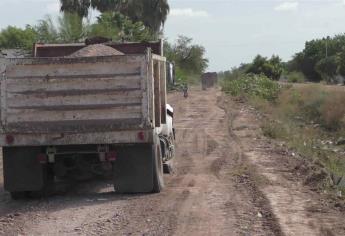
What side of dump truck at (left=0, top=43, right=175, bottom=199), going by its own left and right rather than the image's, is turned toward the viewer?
back

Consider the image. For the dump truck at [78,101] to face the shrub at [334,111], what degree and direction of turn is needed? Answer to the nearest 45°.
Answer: approximately 45° to its right

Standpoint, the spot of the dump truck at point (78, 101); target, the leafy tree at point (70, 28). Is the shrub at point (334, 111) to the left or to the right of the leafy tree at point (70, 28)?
right

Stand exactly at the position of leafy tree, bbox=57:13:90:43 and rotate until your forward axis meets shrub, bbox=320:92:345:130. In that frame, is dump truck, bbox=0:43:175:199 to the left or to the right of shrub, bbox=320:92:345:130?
right

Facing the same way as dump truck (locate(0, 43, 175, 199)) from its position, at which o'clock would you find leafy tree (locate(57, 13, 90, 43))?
The leafy tree is roughly at 12 o'clock from the dump truck.
